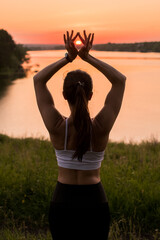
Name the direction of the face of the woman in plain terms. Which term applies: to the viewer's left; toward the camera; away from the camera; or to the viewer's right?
away from the camera

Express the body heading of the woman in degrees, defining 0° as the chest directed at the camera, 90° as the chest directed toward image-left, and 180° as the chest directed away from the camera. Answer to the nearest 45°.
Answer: approximately 180°
